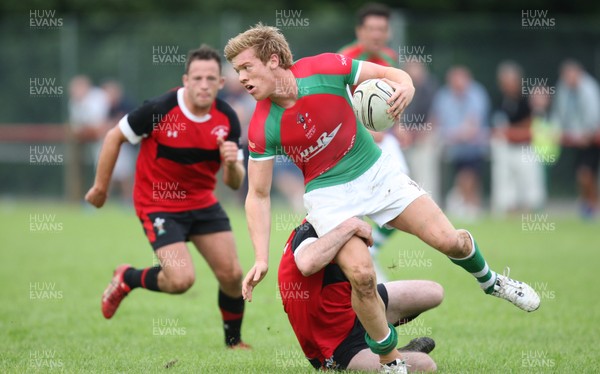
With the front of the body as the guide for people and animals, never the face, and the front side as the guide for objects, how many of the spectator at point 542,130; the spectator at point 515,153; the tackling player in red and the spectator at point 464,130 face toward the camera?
3

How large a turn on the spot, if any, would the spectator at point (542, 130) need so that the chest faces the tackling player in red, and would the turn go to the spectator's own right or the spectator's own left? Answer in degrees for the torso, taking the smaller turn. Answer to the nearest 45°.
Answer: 0° — they already face them

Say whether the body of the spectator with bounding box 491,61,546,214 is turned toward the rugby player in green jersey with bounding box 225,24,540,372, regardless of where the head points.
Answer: yes

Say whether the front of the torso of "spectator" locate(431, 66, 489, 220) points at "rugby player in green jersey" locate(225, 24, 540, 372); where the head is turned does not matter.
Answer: yes

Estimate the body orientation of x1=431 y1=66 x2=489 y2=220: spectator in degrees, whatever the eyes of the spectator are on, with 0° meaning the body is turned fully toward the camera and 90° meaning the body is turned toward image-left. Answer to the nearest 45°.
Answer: approximately 0°

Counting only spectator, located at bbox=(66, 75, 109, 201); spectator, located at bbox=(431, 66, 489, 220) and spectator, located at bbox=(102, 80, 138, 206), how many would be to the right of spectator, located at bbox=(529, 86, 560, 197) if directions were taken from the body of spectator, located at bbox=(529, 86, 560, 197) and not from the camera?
3

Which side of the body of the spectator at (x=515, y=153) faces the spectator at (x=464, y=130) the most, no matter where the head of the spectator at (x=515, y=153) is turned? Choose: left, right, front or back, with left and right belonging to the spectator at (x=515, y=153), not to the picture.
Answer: right

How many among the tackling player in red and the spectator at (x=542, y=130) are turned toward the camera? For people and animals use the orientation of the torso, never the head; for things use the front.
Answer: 1

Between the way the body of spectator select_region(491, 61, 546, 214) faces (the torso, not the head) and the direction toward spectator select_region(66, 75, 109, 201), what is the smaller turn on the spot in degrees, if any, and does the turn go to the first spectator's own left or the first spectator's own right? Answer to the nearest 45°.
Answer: approximately 90° to the first spectator's own right
